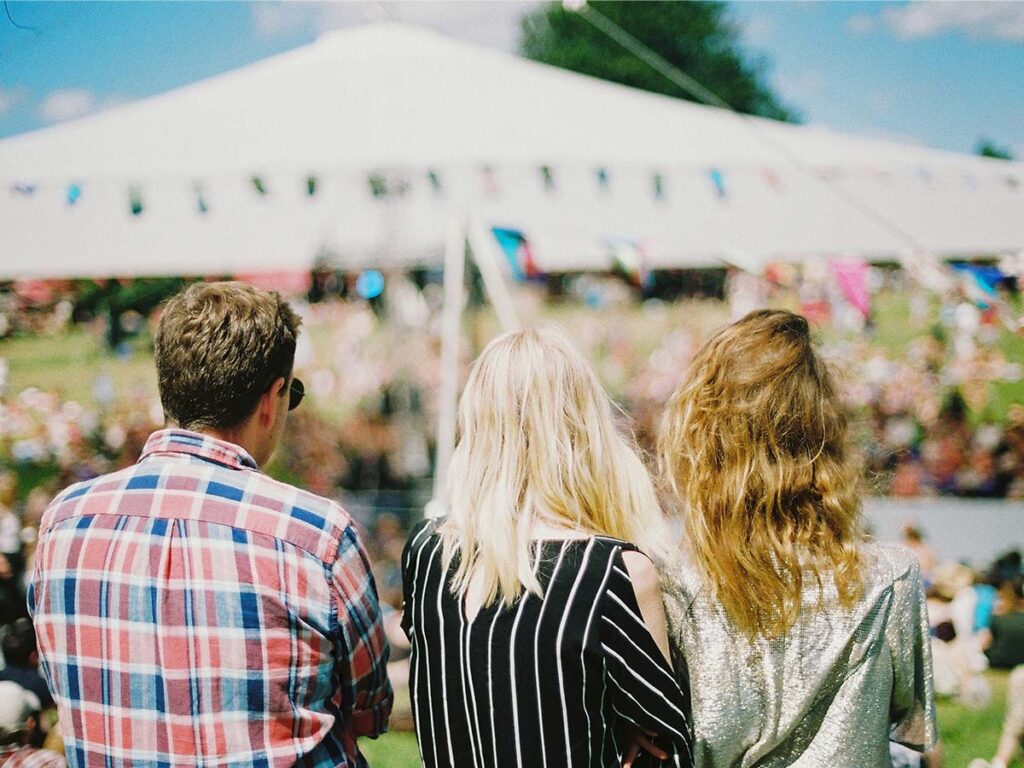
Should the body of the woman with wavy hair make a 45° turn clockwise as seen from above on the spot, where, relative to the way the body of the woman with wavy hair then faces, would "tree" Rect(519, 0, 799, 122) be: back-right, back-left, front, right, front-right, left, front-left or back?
front-left

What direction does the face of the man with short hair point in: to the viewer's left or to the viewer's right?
to the viewer's right

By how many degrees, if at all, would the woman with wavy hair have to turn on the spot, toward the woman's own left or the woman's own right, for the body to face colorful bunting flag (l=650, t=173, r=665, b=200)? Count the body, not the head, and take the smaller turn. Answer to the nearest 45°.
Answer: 0° — they already face it

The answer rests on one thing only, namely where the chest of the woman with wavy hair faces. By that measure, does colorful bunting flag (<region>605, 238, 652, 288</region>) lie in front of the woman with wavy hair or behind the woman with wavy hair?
in front

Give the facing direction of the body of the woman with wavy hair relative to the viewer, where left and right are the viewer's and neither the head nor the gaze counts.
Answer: facing away from the viewer

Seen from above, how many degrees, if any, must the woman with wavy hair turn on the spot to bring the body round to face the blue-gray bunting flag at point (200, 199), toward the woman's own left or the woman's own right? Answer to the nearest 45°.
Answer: approximately 45° to the woman's own left

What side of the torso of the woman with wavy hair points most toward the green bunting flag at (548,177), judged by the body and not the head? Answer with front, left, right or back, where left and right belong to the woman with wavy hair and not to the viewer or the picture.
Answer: front

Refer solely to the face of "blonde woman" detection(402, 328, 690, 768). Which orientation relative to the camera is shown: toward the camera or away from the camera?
away from the camera

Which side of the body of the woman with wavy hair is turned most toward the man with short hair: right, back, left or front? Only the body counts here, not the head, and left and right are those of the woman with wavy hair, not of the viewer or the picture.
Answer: left

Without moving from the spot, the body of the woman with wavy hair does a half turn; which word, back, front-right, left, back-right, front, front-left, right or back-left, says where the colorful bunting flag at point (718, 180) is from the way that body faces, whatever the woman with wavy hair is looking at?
back
